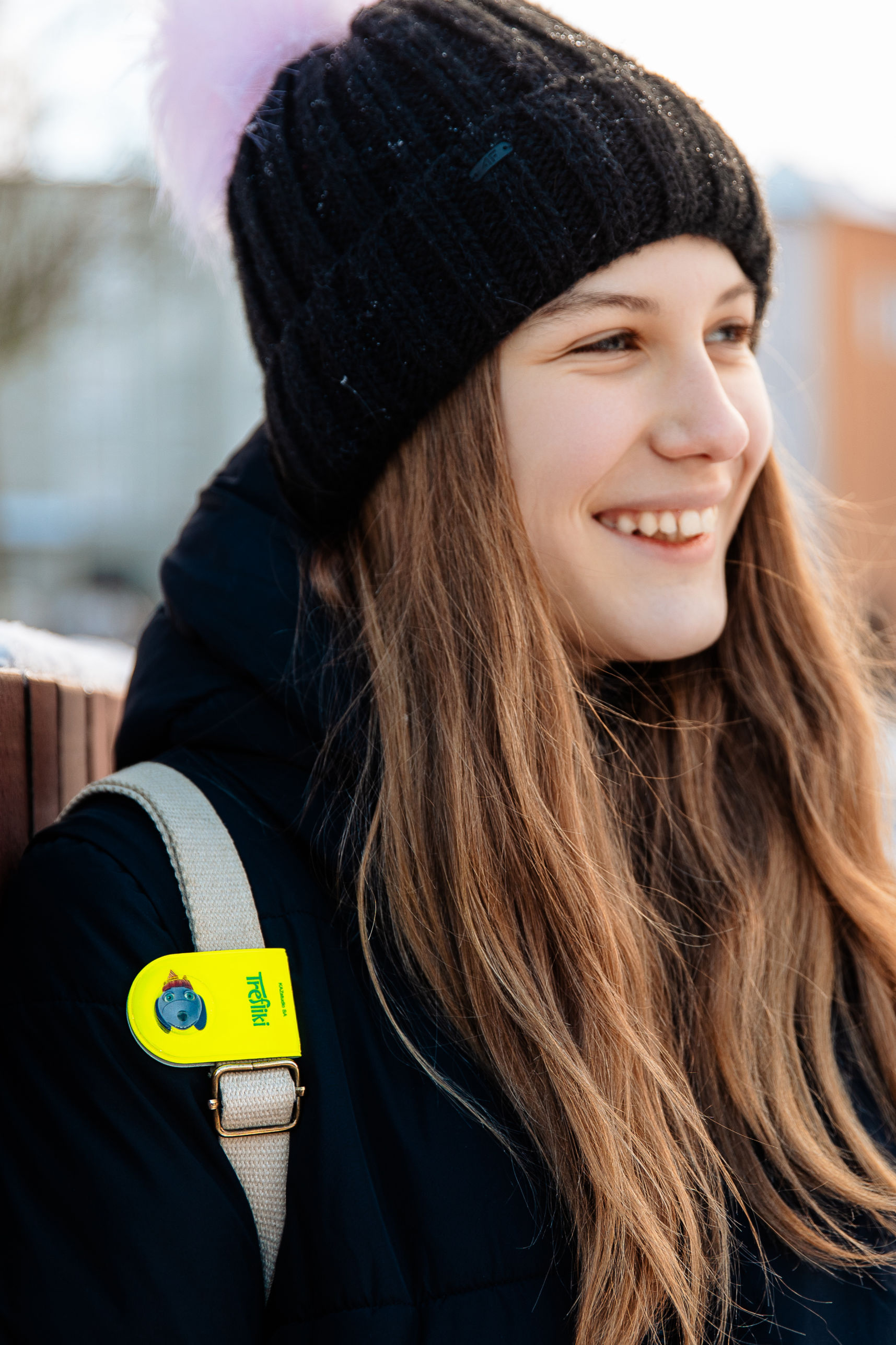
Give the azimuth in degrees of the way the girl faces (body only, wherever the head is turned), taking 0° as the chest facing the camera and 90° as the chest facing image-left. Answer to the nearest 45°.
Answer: approximately 315°
